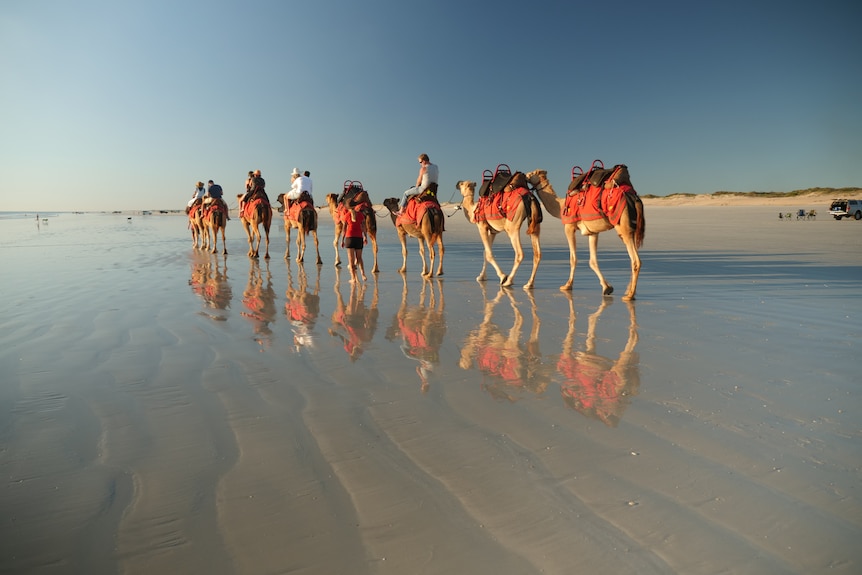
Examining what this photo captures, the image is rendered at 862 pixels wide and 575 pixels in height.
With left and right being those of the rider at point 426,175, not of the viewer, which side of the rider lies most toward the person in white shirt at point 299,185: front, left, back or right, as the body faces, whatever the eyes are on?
front

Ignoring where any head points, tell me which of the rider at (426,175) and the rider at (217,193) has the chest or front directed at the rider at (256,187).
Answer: the rider at (426,175)

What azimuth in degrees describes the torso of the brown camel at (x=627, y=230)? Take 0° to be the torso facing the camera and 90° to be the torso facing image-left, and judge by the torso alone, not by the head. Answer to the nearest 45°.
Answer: approximately 135°

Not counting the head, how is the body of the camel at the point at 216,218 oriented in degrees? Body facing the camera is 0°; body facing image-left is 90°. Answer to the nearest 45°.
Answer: approximately 135°

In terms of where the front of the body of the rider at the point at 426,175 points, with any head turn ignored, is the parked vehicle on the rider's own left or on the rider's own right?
on the rider's own right

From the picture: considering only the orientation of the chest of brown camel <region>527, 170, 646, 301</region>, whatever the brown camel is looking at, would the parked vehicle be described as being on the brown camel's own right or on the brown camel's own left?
on the brown camel's own right

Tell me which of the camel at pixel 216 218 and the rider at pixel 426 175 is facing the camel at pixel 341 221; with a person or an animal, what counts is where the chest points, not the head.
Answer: the rider

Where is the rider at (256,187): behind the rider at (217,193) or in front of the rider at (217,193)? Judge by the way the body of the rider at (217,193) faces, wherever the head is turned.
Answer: behind

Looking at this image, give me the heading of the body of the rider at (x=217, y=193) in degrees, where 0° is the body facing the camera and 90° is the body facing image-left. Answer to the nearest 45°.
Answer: approximately 135°
